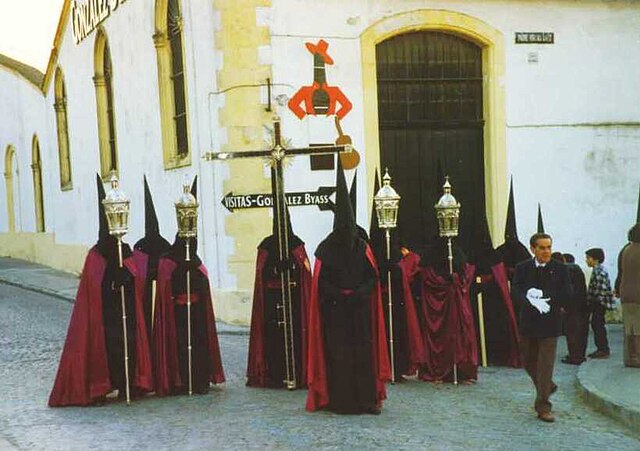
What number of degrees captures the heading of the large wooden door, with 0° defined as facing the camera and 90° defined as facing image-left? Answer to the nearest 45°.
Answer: approximately 0°

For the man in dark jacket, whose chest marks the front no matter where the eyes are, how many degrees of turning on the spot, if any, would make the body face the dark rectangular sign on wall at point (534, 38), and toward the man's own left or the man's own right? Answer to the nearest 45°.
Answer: approximately 180°

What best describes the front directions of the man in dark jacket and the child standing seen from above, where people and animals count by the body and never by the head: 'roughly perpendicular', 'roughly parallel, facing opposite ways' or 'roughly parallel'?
roughly perpendicular

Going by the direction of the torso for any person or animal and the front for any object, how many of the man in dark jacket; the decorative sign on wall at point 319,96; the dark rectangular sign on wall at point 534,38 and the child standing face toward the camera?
3

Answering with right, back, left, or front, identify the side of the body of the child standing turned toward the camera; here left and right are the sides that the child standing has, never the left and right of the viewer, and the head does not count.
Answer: left

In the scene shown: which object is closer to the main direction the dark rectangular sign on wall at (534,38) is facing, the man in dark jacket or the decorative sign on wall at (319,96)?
the man in dark jacket
